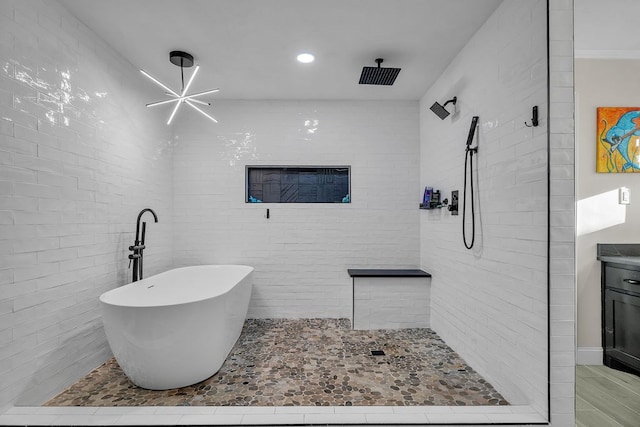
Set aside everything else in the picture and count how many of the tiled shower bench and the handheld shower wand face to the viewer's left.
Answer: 1

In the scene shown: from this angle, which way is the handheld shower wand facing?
to the viewer's left

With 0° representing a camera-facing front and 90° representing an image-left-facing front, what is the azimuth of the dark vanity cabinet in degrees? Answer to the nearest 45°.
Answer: approximately 45°

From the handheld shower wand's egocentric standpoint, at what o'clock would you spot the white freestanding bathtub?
The white freestanding bathtub is roughly at 11 o'clock from the handheld shower wand.

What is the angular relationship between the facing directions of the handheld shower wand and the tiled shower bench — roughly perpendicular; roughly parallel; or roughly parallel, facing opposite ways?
roughly perpendicular

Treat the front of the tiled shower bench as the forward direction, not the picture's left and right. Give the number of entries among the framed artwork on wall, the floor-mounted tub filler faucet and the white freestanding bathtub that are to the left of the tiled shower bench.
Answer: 1

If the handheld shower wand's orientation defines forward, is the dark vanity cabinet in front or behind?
behind

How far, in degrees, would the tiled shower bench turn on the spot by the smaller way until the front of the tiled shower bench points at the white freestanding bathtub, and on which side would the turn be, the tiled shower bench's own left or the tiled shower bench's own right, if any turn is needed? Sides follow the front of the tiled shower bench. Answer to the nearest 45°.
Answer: approximately 45° to the tiled shower bench's own right
